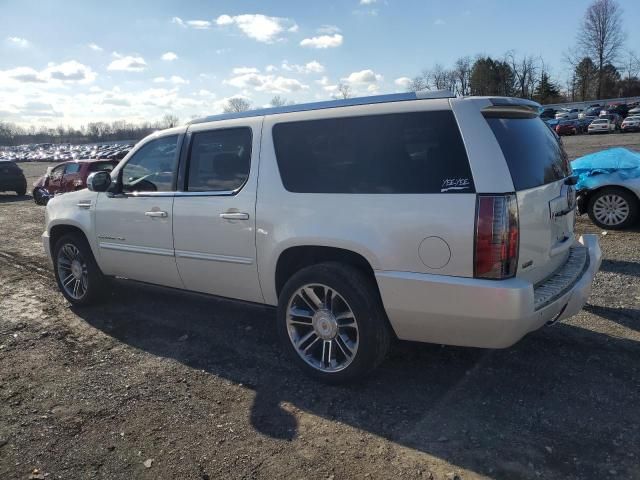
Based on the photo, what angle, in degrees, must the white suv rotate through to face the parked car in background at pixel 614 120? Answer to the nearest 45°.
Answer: approximately 90° to its right

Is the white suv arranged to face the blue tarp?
no

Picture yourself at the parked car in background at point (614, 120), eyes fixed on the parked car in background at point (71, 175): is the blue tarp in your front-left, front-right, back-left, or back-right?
front-left

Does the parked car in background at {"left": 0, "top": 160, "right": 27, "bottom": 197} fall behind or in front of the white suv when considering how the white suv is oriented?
in front

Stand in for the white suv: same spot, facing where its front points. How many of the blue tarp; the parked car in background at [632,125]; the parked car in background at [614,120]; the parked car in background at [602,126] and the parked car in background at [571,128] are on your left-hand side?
0

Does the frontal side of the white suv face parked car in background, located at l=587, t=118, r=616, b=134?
no

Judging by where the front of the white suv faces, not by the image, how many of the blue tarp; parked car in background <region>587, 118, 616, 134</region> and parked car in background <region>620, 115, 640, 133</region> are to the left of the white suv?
0

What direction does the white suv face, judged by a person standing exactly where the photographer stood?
facing away from the viewer and to the left of the viewer

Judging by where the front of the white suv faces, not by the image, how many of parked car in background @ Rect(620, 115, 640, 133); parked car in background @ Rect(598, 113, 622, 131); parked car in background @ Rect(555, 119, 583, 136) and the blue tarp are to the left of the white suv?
0

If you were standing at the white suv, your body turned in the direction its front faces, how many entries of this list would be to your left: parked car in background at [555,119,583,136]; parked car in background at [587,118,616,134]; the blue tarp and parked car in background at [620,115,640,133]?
0

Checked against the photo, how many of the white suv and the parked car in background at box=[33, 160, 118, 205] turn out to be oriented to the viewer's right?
0

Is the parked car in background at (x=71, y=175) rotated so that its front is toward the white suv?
no
